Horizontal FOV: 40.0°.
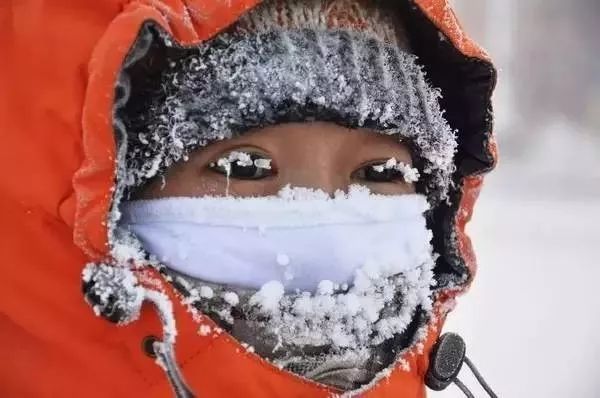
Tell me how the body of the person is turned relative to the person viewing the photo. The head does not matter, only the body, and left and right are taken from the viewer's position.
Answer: facing the viewer and to the right of the viewer
